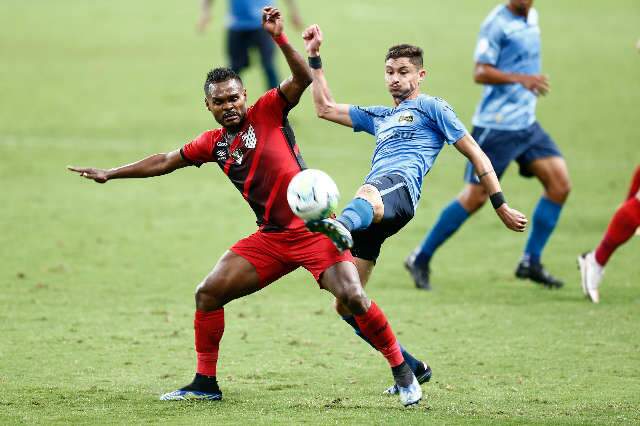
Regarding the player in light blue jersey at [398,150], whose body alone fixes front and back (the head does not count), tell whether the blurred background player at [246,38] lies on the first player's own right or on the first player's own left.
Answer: on the first player's own right
